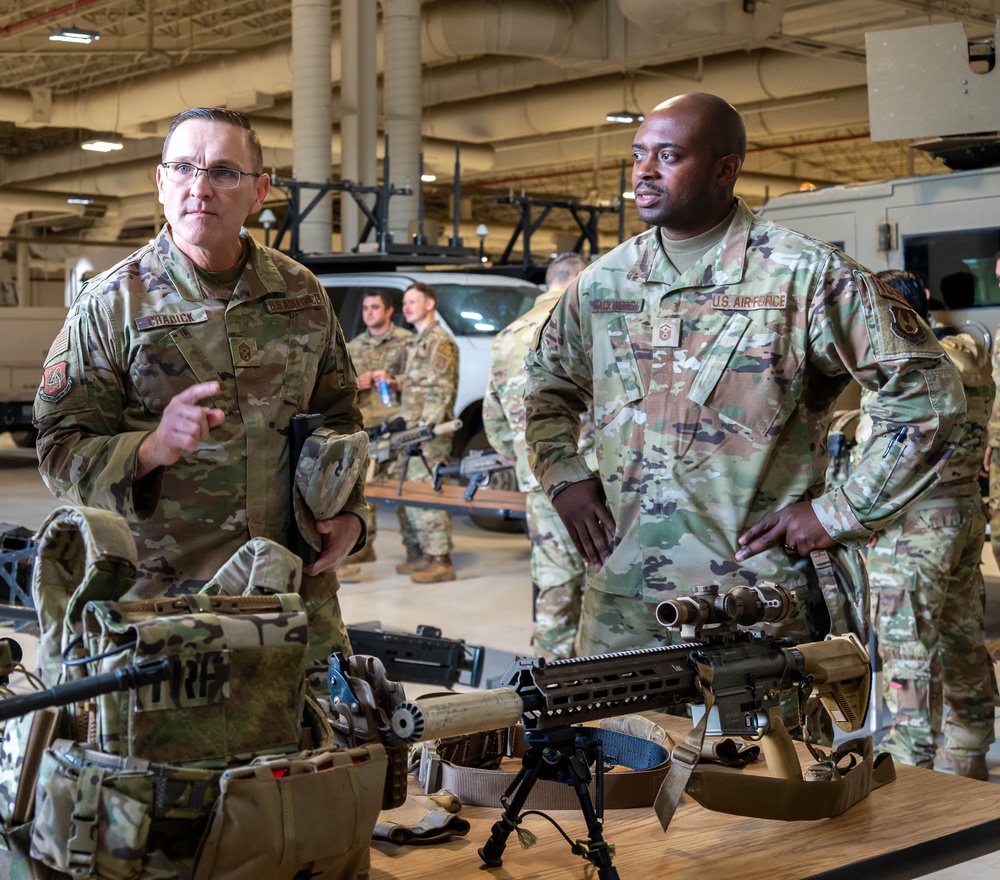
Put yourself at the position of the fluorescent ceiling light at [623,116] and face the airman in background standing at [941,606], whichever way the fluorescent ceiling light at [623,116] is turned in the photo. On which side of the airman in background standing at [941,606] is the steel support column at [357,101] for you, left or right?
right

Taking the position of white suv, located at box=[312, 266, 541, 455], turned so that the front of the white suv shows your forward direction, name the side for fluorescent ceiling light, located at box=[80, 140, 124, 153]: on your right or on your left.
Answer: on your right

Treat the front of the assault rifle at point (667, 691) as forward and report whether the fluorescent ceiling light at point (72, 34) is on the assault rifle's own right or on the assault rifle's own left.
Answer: on the assault rifle's own right
